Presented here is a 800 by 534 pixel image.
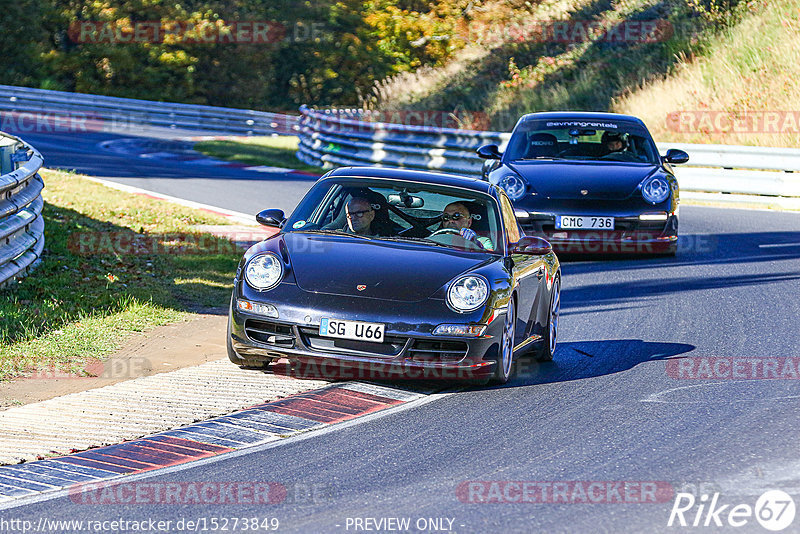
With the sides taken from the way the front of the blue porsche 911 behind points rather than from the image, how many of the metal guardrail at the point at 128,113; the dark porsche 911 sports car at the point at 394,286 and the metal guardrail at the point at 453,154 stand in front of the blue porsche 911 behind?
1

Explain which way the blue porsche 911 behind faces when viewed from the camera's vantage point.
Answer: facing the viewer

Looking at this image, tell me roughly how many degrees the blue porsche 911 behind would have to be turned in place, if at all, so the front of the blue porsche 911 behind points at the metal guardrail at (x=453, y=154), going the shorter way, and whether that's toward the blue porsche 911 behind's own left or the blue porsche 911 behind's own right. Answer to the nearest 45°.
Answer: approximately 180°

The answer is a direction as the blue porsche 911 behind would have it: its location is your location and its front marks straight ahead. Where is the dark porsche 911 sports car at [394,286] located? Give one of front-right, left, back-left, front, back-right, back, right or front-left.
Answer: front

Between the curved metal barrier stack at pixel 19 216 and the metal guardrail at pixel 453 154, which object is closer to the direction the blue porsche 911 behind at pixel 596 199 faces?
the curved metal barrier stack

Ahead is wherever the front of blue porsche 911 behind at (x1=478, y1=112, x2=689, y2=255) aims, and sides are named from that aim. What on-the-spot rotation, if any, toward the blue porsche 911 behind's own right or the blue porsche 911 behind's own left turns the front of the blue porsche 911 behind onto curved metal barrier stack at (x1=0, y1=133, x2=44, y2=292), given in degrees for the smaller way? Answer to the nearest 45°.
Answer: approximately 45° to the blue porsche 911 behind's own right

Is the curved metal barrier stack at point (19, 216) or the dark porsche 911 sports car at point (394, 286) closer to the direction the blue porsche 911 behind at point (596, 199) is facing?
the dark porsche 911 sports car

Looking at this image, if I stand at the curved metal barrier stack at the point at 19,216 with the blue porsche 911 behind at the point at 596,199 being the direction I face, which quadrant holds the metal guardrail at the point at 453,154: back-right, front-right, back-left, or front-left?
front-left

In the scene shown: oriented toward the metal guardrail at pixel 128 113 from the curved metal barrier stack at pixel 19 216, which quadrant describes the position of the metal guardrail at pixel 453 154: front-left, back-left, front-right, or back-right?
front-right

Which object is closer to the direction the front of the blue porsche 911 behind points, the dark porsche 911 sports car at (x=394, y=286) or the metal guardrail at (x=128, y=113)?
the dark porsche 911 sports car

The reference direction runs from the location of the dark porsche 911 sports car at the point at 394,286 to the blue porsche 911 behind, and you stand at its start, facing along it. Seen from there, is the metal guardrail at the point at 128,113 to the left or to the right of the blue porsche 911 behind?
left

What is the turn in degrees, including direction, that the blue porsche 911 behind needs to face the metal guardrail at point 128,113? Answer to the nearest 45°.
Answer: approximately 135° to its right
